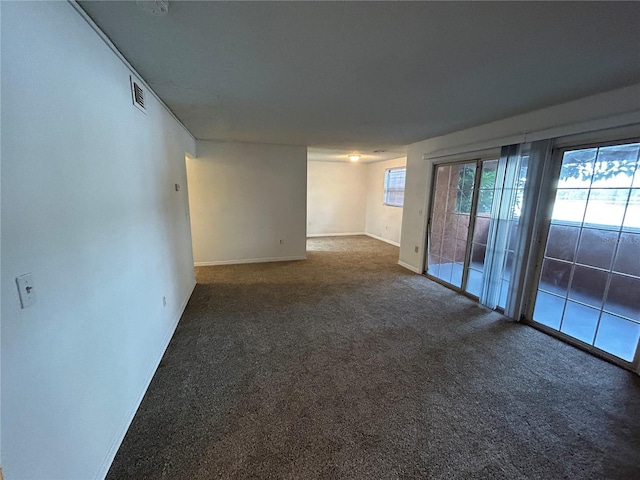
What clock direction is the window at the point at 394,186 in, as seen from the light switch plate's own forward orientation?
The window is roughly at 10 o'clock from the light switch plate.

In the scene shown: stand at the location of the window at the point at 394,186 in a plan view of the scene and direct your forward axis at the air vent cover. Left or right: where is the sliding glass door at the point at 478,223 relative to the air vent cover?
left

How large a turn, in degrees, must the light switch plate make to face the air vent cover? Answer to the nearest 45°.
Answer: approximately 90° to its left

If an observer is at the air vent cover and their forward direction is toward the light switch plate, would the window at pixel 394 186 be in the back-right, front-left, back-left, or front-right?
back-left

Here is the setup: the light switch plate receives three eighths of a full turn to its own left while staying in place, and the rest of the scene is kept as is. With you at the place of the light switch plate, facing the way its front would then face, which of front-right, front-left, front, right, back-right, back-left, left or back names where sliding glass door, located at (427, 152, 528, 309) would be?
right

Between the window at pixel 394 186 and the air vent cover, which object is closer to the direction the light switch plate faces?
the window

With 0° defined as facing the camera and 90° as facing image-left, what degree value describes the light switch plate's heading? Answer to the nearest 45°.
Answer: approximately 315°
